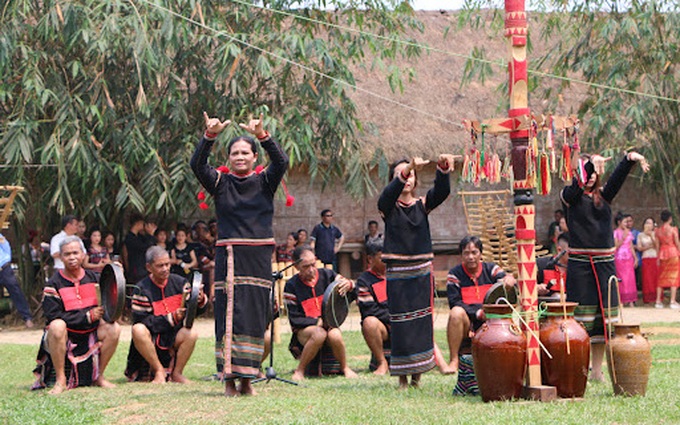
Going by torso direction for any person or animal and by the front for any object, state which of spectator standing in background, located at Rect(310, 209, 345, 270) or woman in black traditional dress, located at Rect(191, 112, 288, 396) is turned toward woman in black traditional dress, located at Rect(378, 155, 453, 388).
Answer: the spectator standing in background

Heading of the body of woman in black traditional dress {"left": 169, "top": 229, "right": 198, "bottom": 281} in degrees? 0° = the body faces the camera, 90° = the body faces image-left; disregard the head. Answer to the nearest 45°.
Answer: approximately 0°

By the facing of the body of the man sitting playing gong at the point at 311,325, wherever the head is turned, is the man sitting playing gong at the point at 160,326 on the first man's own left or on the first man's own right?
on the first man's own right

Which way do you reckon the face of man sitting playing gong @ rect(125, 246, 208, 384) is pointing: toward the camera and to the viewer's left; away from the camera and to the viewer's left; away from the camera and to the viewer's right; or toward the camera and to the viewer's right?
toward the camera and to the viewer's right

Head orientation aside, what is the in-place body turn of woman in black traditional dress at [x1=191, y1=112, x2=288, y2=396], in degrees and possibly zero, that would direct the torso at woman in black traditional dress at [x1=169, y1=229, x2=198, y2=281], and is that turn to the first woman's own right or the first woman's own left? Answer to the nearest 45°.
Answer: approximately 180°

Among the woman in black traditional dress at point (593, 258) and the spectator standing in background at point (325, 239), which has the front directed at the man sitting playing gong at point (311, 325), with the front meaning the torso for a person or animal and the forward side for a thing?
the spectator standing in background

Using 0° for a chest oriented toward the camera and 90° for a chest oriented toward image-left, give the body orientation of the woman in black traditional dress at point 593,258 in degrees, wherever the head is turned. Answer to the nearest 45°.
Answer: approximately 0°
